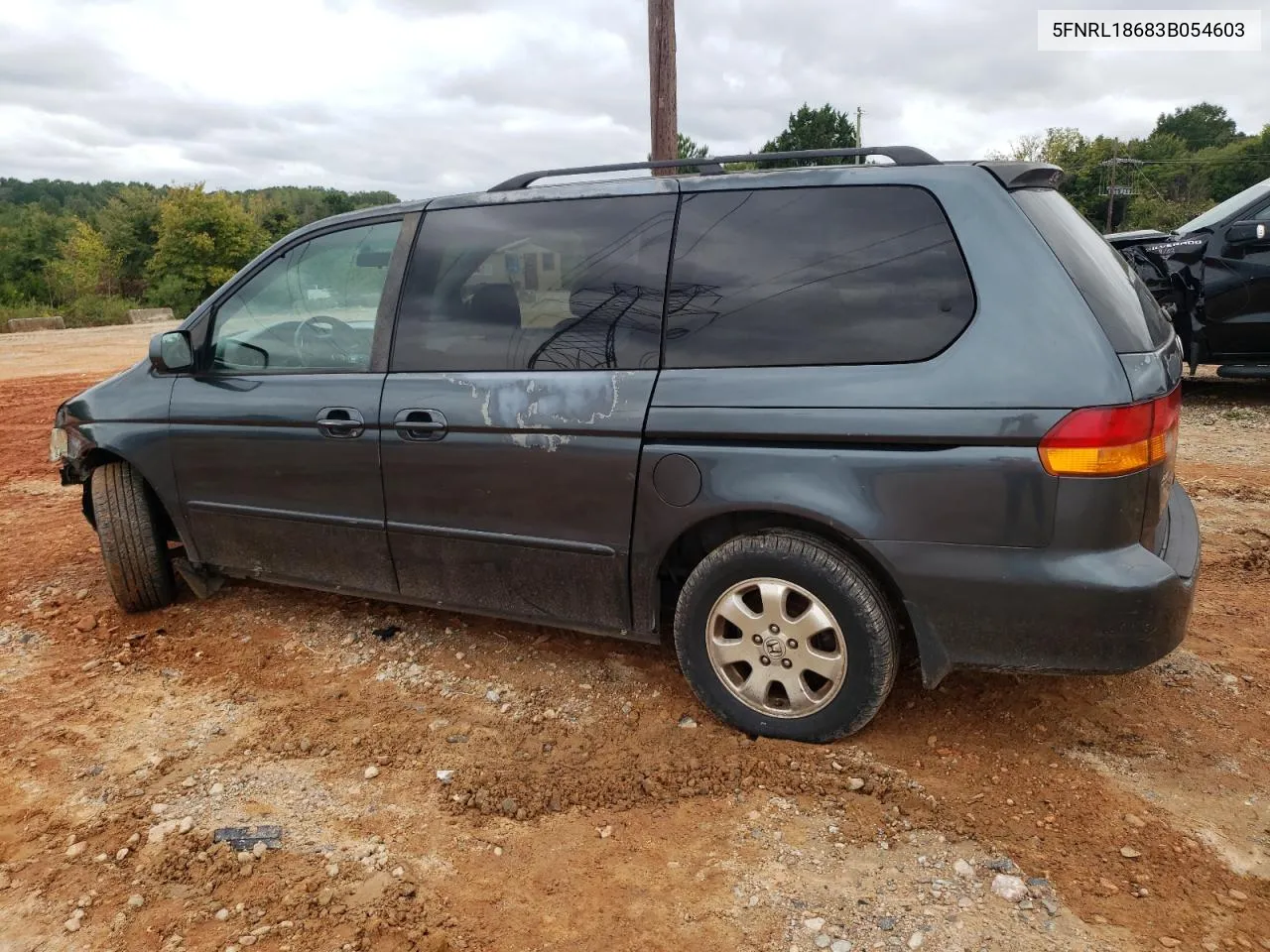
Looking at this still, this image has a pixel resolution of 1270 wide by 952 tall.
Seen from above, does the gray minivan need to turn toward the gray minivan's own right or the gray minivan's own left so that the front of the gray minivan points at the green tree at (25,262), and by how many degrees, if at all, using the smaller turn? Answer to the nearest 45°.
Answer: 0° — it already faces it

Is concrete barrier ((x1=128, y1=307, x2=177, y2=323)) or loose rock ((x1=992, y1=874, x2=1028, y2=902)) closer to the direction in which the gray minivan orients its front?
the concrete barrier

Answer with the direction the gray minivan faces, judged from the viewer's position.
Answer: facing away from the viewer and to the left of the viewer

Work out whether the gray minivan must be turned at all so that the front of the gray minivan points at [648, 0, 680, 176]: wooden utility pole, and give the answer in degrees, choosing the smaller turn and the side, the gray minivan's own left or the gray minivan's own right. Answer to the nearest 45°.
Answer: approximately 45° to the gray minivan's own right

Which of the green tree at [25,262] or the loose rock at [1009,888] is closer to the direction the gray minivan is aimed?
the green tree

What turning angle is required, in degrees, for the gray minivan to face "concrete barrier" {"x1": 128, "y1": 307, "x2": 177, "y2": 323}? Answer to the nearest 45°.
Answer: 0° — it already faces it

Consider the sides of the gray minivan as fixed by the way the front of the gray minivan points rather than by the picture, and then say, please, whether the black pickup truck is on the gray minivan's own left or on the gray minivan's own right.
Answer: on the gray minivan's own right

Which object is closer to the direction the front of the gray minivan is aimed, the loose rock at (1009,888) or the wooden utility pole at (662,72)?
the wooden utility pole

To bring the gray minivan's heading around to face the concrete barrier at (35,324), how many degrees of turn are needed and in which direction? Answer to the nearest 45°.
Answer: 0° — it already faces it
